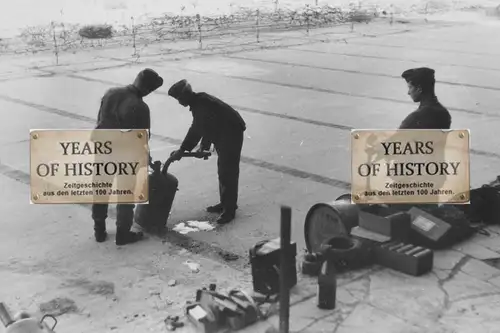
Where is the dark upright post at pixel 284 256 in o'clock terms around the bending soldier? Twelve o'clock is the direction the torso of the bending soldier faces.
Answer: The dark upright post is roughly at 9 o'clock from the bending soldier.

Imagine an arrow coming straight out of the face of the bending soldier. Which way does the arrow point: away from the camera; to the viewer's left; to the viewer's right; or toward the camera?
to the viewer's left

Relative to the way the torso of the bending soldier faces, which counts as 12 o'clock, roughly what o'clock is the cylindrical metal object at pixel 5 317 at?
The cylindrical metal object is roughly at 10 o'clock from the bending soldier.

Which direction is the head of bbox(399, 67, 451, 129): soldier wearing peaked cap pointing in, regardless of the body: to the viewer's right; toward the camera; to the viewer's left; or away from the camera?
to the viewer's left

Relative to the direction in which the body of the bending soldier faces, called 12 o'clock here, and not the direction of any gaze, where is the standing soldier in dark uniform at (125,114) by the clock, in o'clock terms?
The standing soldier in dark uniform is roughly at 11 o'clock from the bending soldier.

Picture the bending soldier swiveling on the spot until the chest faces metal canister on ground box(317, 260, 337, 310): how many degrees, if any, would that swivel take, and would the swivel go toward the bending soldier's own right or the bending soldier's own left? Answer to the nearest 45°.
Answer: approximately 90° to the bending soldier's own left

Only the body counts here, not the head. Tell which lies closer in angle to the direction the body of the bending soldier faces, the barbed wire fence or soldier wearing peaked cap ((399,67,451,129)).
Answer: the barbed wire fence

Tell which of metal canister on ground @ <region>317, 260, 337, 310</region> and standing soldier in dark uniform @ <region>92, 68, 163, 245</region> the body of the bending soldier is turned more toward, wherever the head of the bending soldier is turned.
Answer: the standing soldier in dark uniform

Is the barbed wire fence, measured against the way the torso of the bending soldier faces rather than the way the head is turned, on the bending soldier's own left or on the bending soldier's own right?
on the bending soldier's own right

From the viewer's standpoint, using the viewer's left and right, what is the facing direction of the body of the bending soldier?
facing to the left of the viewer
